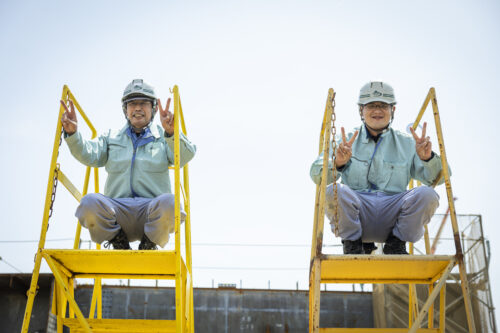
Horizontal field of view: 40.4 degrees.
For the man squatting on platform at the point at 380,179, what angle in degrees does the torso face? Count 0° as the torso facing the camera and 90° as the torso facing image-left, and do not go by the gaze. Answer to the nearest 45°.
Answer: approximately 0°

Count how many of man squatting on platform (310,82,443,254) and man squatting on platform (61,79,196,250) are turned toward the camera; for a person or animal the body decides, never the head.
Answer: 2

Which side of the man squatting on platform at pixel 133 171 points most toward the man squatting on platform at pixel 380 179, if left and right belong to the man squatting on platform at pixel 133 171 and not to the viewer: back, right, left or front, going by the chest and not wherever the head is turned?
left

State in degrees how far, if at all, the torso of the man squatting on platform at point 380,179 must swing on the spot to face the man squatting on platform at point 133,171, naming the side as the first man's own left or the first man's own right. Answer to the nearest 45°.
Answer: approximately 90° to the first man's own right

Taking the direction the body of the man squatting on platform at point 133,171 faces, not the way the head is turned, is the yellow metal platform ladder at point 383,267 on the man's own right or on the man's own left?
on the man's own left

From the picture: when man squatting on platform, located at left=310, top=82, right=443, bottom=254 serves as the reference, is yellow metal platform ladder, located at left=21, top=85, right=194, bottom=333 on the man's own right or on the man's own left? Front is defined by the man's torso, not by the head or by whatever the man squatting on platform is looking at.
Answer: on the man's own right
